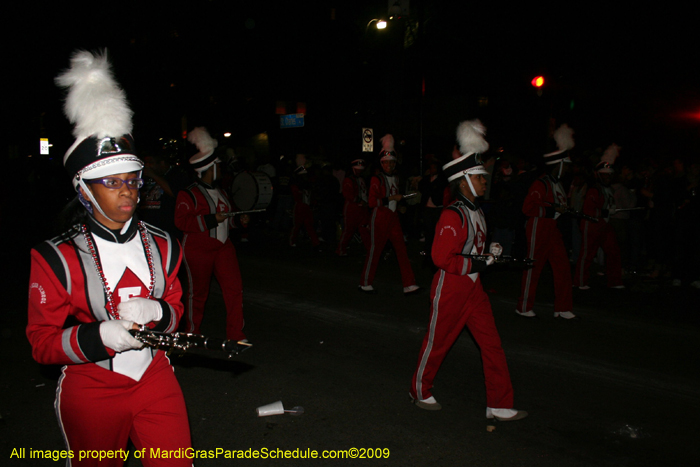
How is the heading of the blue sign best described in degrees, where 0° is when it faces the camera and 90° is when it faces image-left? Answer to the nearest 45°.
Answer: approximately 0°

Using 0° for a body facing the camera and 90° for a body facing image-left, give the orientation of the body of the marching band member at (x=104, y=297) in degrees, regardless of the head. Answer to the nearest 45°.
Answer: approximately 315°

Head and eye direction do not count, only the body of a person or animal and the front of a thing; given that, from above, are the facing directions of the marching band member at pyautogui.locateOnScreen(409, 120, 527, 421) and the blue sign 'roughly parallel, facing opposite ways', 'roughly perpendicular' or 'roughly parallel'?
roughly perpendicular

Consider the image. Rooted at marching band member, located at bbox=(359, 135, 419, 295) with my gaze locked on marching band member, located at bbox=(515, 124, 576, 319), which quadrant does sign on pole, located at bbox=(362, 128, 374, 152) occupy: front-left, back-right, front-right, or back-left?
back-left
